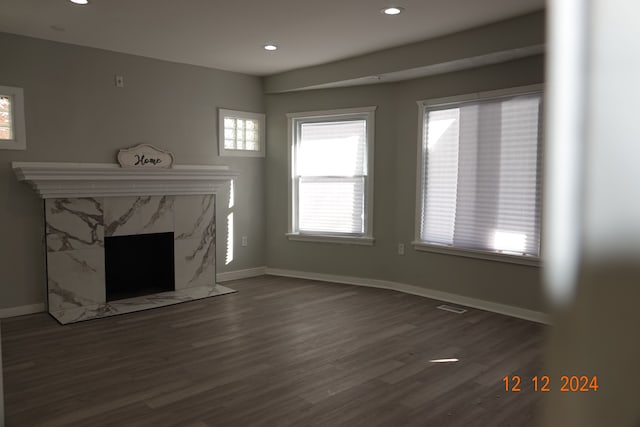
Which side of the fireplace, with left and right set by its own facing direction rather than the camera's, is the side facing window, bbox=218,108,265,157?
left

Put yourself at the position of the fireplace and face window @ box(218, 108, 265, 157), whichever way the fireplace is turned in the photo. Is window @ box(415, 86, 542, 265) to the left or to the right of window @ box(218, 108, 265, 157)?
right

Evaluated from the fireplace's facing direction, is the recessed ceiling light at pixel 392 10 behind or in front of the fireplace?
in front

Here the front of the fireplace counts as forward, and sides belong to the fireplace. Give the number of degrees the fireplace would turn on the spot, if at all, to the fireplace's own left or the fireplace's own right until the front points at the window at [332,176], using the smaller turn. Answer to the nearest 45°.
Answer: approximately 45° to the fireplace's own left

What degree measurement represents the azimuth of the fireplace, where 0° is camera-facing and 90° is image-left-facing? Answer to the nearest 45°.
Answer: approximately 315°
